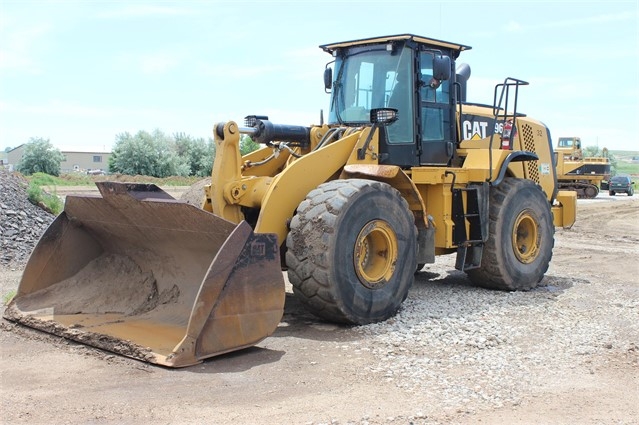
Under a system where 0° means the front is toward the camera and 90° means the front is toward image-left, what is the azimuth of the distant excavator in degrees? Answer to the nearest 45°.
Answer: approximately 90°

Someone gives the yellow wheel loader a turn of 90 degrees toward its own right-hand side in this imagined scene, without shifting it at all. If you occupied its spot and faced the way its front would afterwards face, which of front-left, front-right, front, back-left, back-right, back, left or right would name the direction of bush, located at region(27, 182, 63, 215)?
front

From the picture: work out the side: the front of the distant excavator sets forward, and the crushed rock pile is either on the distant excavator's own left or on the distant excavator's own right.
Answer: on the distant excavator's own left

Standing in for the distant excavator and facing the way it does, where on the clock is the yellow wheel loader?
The yellow wheel loader is roughly at 9 o'clock from the distant excavator.

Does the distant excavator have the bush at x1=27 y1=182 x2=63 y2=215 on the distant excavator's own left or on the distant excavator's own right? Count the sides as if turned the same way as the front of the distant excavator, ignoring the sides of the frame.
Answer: on the distant excavator's own left

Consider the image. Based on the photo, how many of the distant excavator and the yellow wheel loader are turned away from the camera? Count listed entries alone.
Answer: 0

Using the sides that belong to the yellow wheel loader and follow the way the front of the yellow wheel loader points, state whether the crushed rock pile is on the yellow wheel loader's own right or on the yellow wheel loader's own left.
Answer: on the yellow wheel loader's own right

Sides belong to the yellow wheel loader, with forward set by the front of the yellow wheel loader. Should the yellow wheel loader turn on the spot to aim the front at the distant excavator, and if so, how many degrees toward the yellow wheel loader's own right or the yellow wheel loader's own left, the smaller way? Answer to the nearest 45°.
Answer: approximately 180°
